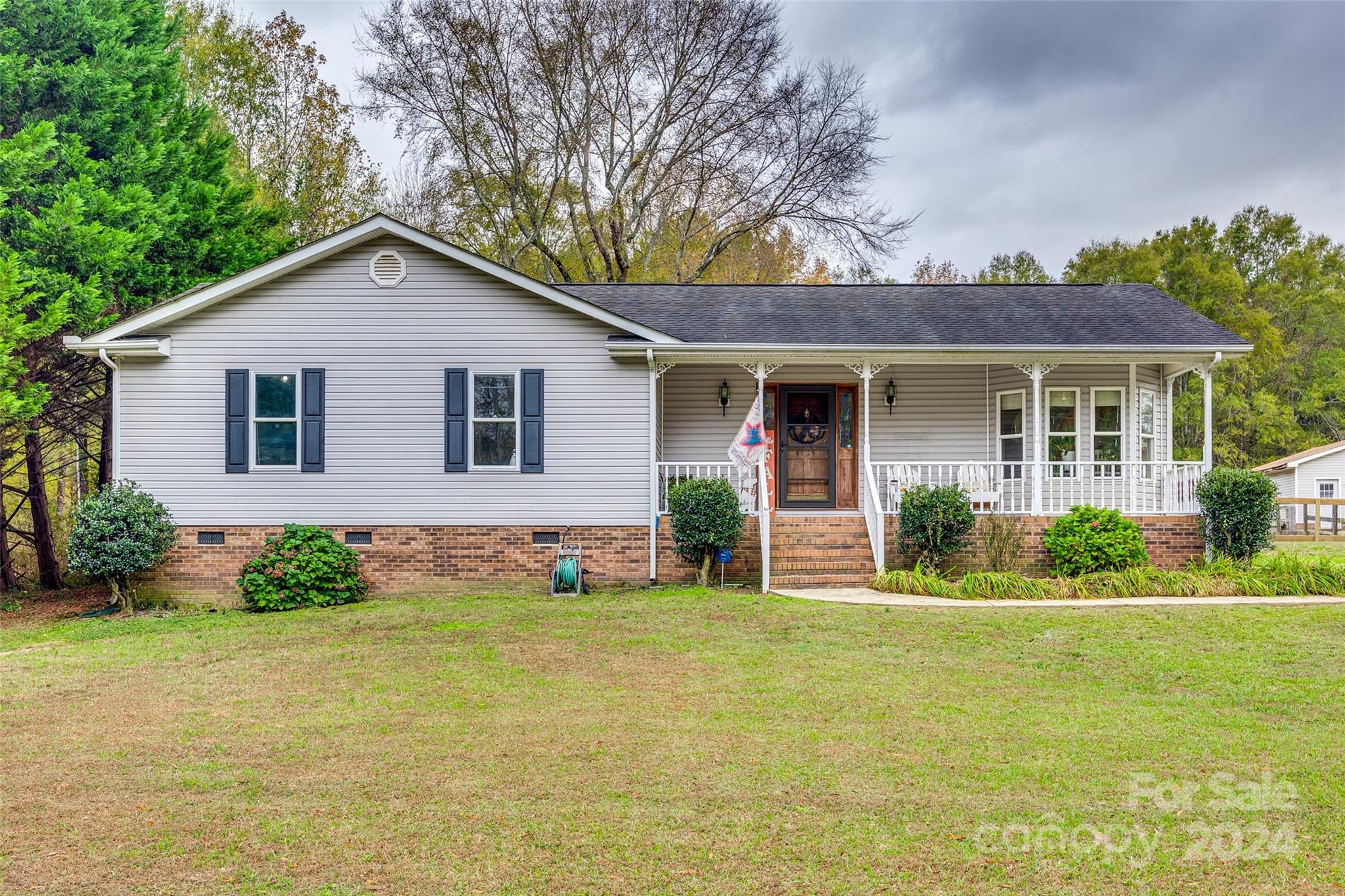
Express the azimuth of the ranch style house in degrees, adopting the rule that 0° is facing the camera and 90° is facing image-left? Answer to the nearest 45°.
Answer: approximately 0°

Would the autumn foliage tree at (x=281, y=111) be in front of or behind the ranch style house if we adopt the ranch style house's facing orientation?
behind

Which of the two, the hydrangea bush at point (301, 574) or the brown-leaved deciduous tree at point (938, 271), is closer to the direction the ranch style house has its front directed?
the hydrangea bush

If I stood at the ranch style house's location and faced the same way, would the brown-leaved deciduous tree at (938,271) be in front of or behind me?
behind

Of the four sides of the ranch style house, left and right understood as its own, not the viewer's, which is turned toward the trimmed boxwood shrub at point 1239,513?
left

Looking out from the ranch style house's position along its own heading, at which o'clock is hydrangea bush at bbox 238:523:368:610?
The hydrangea bush is roughly at 2 o'clock from the ranch style house.

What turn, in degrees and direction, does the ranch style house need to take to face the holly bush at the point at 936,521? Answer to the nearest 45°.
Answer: approximately 90° to its left

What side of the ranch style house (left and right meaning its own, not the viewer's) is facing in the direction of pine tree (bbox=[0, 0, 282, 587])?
right
